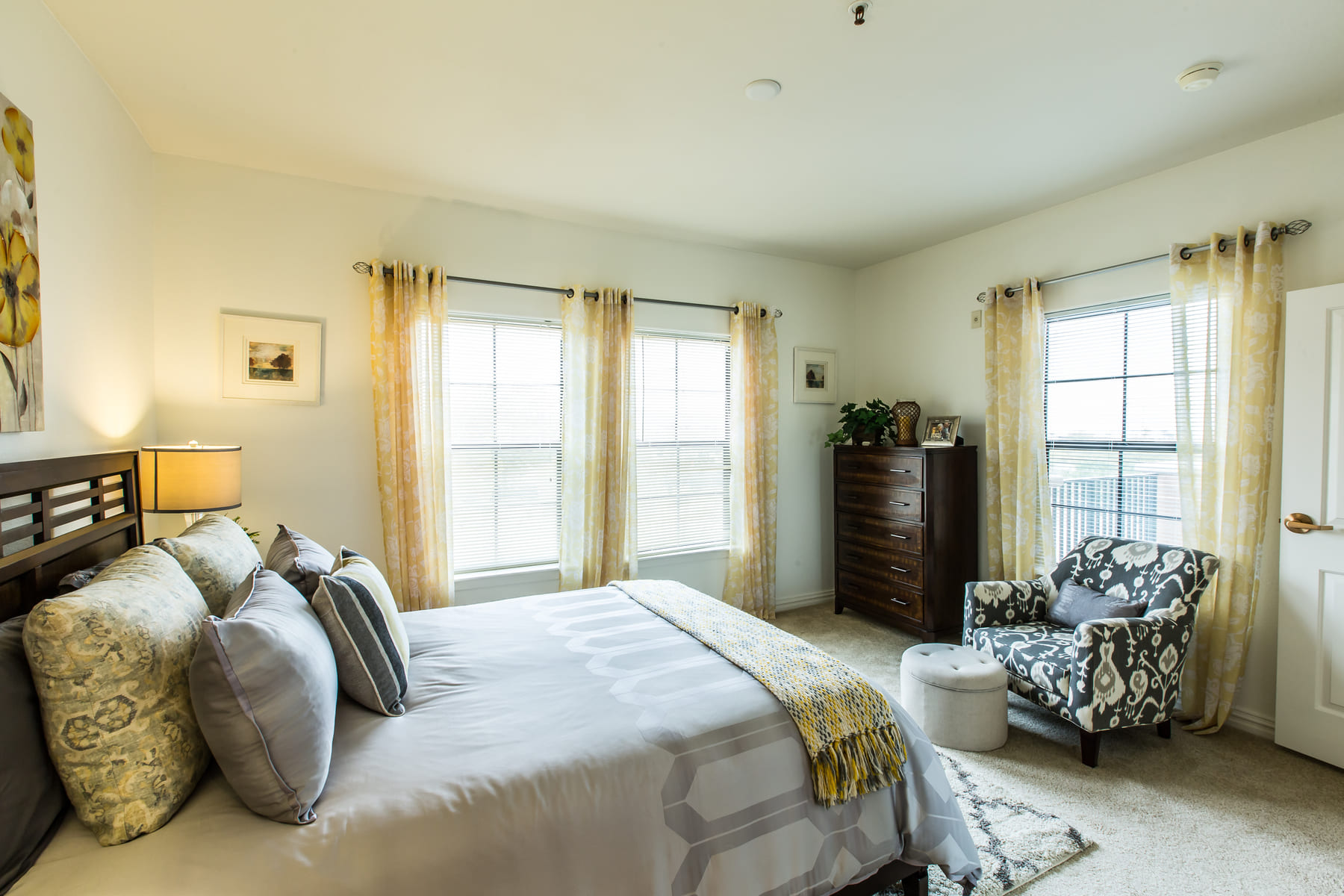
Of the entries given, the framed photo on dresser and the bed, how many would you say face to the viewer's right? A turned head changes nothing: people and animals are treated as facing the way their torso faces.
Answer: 1

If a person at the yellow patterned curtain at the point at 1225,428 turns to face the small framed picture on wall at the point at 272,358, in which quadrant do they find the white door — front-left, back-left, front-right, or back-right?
back-left

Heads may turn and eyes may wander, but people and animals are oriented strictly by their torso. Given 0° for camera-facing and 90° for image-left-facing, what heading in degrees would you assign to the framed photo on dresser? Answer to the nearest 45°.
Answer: approximately 45°

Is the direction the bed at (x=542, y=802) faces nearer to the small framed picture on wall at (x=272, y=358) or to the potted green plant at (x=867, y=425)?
the potted green plant

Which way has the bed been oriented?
to the viewer's right

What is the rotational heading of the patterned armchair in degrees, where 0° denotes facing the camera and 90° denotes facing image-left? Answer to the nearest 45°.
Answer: approximately 45°

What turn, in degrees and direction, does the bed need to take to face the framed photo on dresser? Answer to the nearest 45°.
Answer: approximately 45° to its left

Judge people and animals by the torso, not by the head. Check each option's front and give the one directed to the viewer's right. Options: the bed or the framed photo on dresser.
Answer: the bed
